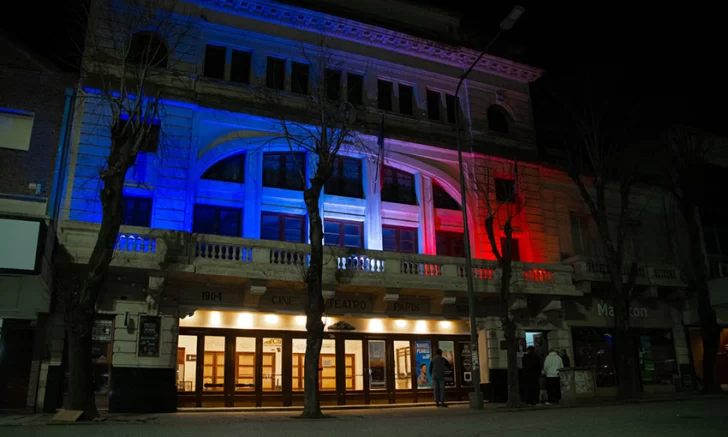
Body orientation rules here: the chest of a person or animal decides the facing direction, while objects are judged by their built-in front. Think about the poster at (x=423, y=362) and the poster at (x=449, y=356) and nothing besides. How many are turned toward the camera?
2

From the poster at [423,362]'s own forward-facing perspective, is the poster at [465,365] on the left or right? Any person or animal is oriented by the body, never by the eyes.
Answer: on its left

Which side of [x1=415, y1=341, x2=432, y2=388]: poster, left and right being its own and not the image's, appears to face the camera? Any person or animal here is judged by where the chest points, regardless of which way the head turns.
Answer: front

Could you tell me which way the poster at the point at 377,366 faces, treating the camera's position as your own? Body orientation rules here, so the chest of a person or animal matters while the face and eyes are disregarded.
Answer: facing the viewer

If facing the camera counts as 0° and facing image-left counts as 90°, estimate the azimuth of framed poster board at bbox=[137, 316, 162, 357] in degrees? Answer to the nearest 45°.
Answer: approximately 0°

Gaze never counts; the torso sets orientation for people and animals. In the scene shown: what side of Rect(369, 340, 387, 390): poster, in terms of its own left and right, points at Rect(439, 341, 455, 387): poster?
left

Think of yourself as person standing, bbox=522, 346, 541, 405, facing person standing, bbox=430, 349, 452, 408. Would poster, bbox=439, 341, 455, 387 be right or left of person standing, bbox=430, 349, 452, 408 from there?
right

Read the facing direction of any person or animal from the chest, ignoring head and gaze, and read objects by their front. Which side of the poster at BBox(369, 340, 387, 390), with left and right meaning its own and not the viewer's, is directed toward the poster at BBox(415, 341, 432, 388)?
left

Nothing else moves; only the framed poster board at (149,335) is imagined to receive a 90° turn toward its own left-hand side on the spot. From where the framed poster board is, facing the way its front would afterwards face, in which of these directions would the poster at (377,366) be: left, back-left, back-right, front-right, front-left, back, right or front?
front

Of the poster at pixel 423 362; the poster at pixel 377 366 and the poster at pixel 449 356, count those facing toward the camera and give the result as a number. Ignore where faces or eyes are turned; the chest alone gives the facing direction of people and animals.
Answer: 3

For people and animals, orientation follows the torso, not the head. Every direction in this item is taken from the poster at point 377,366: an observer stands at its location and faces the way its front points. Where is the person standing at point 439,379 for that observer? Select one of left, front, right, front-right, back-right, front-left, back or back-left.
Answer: front-left
